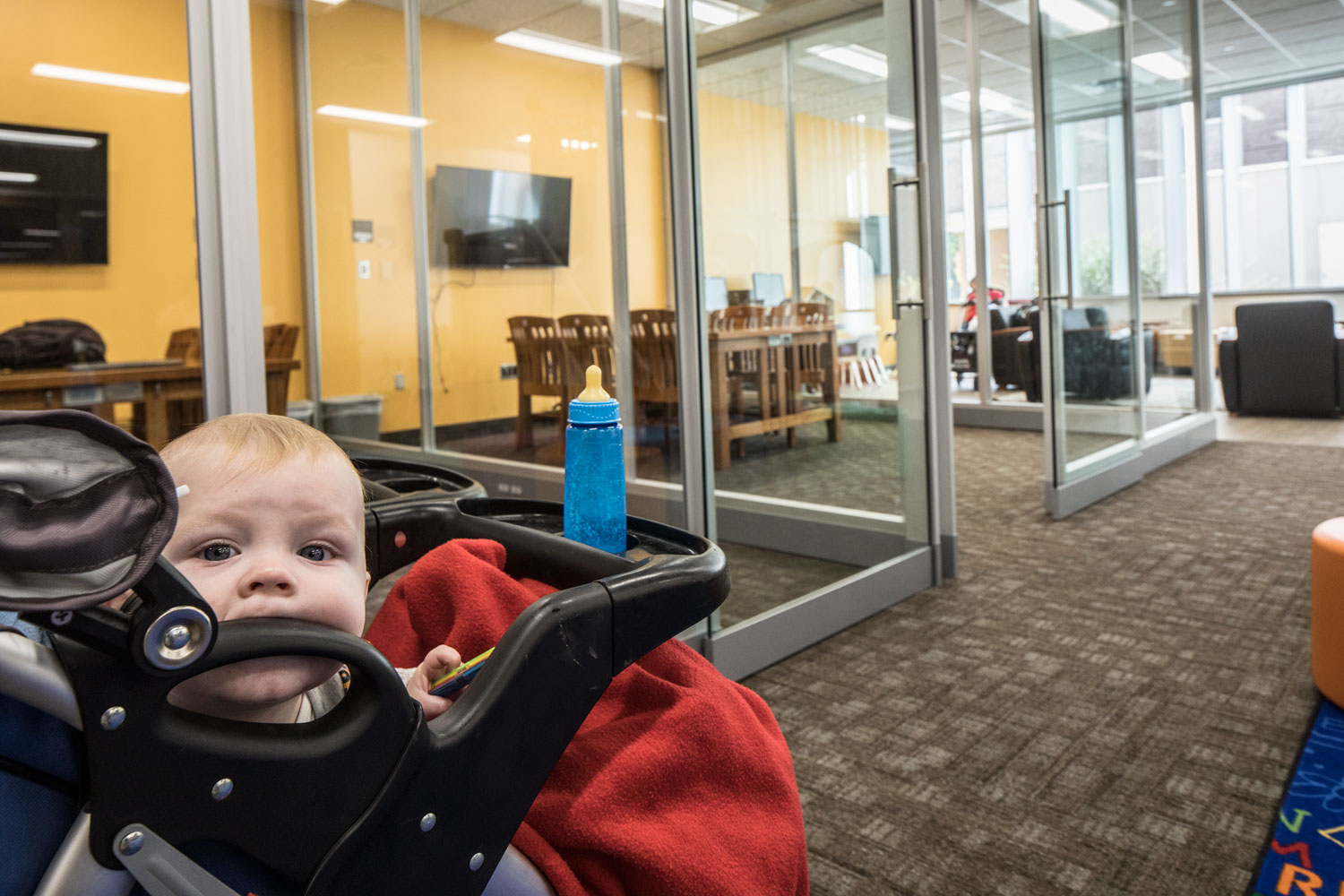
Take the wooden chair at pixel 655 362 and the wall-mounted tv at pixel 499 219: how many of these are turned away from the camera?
1

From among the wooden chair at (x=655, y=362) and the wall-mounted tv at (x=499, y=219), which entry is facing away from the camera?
the wooden chair

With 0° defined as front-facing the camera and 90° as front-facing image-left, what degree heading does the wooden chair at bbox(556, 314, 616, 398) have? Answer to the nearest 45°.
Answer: approximately 180°

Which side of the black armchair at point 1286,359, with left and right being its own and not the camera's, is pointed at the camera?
back

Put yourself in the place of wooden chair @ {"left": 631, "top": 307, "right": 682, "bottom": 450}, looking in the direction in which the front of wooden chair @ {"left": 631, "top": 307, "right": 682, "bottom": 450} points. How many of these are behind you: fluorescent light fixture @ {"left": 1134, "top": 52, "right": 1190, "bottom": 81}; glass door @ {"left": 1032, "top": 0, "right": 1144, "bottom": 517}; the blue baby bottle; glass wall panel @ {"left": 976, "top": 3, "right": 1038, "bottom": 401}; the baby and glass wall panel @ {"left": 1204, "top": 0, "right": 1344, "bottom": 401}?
2

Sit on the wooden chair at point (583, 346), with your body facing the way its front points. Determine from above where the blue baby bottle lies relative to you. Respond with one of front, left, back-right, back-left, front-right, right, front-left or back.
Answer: back

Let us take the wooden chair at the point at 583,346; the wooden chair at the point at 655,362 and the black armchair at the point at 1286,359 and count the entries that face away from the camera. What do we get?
3

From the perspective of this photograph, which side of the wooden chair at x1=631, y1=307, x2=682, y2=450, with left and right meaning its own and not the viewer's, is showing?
back

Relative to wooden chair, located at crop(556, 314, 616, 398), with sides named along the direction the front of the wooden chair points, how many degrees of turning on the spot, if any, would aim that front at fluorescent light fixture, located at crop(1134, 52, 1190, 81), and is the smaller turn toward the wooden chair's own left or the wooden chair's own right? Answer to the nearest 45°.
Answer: approximately 45° to the wooden chair's own right
